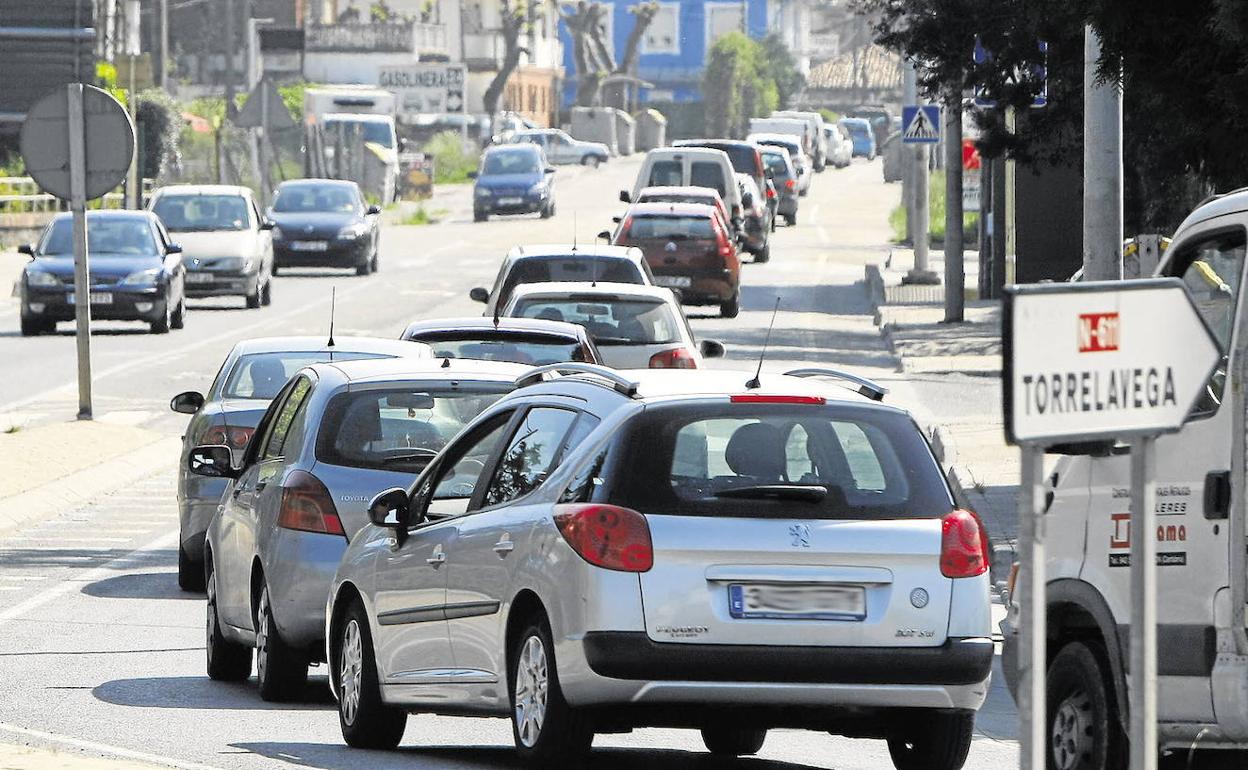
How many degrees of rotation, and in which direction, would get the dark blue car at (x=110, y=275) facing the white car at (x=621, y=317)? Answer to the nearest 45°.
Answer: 0° — it already faces it

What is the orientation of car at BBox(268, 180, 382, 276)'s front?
toward the camera

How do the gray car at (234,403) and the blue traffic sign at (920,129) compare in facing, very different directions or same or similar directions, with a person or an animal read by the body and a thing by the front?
very different directions

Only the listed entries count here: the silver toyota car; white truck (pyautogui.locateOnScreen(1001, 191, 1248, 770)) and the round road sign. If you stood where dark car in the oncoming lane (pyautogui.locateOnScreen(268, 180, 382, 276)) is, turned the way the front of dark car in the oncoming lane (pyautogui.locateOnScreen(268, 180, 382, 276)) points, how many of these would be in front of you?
3

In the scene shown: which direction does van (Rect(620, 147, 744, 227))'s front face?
away from the camera

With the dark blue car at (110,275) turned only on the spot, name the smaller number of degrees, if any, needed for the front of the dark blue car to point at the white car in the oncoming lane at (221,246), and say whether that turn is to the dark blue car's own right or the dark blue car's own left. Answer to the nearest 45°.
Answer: approximately 180°

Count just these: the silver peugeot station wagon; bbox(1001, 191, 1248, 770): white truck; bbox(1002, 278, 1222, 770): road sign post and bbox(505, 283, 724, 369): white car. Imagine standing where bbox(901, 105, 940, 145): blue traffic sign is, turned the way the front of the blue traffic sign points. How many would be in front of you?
4

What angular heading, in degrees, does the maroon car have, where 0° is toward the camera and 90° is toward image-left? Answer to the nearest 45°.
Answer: approximately 180°

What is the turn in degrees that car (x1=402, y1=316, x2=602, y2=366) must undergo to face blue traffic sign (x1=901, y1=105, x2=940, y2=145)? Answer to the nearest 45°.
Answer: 0° — it already faces it

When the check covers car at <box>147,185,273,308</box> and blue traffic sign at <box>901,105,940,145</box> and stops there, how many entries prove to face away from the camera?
0

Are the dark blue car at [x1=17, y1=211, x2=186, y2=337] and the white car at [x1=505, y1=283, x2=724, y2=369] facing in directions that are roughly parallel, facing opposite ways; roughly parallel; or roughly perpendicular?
roughly parallel, facing opposite ways

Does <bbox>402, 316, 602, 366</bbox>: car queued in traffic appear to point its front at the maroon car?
yes

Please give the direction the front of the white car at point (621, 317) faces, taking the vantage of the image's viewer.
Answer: facing away from the viewer

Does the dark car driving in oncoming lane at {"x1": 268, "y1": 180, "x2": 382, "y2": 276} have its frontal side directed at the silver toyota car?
yes

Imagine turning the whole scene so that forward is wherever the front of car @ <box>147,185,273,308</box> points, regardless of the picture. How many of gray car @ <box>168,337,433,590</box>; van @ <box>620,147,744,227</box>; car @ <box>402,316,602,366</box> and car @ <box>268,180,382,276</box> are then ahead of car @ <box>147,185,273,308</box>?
2

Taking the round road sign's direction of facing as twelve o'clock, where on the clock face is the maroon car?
The maroon car is roughly at 1 o'clock from the round road sign.

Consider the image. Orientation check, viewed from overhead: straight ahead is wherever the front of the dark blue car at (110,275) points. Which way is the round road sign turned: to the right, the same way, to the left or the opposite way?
the opposite way

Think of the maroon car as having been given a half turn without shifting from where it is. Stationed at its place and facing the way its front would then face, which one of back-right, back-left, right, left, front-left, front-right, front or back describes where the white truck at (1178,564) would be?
front

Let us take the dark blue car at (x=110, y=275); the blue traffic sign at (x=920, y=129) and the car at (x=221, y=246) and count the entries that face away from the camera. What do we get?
0

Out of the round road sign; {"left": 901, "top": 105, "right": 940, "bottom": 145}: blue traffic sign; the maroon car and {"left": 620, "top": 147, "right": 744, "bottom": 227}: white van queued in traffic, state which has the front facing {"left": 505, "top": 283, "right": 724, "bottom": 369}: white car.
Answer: the blue traffic sign

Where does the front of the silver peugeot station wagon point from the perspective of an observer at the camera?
facing away from the viewer and to the left of the viewer

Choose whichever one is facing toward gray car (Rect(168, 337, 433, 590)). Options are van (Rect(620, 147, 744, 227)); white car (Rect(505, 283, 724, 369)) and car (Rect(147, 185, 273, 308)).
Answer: car (Rect(147, 185, 273, 308))
